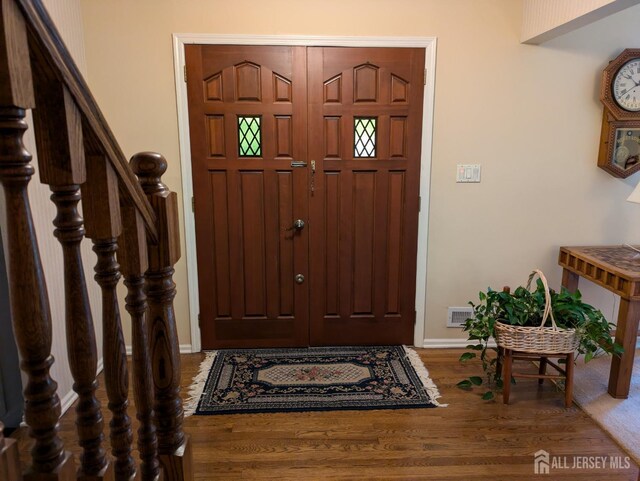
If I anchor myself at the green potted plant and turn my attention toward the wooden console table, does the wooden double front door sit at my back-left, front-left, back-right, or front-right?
back-left

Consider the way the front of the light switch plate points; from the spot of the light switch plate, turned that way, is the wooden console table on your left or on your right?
on your left

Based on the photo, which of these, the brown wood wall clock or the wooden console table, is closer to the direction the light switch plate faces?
the wooden console table

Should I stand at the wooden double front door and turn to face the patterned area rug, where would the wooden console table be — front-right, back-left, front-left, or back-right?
front-left

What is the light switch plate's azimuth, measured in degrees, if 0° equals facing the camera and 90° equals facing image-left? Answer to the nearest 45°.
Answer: approximately 0°

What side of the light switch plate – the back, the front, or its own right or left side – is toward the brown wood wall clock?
left

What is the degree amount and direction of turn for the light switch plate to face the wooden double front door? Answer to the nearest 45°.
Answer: approximately 90° to its right
